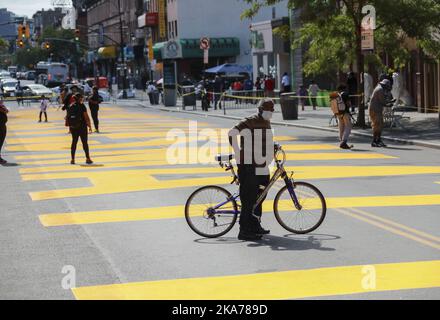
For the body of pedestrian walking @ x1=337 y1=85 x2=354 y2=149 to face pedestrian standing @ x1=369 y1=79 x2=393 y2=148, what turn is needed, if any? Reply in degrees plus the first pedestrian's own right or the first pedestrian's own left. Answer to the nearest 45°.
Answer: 0° — they already face them

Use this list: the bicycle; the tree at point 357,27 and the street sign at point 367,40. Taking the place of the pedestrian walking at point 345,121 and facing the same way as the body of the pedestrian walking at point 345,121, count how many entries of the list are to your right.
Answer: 1

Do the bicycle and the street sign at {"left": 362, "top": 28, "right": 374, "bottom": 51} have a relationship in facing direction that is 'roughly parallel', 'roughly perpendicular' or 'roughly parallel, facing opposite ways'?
roughly perpendicular

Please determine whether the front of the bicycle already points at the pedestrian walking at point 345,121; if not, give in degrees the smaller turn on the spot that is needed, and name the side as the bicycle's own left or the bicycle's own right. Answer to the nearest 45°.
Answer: approximately 90° to the bicycle's own left

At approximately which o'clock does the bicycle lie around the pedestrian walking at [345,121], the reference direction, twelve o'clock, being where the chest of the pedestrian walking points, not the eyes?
The bicycle is roughly at 3 o'clock from the pedestrian walking.

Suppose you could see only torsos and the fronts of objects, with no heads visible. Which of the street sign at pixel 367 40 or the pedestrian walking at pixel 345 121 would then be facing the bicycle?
the street sign

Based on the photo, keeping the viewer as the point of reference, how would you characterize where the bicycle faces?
facing to the right of the viewer

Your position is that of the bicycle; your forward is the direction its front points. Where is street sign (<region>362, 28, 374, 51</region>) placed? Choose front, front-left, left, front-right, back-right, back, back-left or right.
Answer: left
